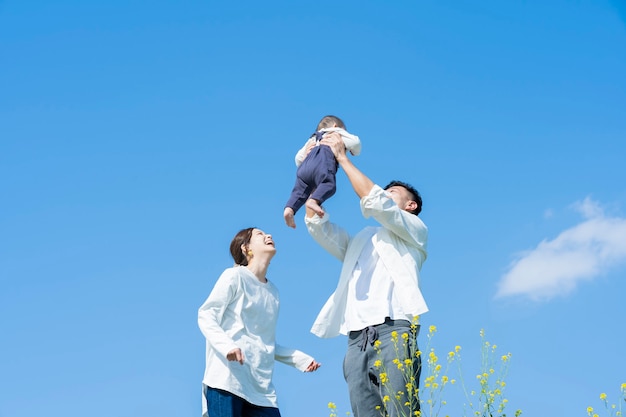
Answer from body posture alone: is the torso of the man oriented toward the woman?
no

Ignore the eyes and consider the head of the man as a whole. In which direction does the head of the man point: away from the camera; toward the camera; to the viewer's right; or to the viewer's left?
to the viewer's left

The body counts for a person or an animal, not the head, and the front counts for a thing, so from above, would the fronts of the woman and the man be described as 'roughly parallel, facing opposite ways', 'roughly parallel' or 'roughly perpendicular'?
roughly perpendicular

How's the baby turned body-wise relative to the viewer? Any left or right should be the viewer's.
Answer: facing away from the viewer and to the right of the viewer

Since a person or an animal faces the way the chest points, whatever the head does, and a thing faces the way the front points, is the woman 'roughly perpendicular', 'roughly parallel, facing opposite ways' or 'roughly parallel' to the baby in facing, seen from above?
roughly perpendicular

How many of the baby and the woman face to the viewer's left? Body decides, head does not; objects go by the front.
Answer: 0

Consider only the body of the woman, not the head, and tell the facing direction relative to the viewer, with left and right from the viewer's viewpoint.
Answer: facing the viewer and to the right of the viewer

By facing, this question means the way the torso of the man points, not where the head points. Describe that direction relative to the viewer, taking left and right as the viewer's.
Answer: facing the viewer and to the left of the viewer

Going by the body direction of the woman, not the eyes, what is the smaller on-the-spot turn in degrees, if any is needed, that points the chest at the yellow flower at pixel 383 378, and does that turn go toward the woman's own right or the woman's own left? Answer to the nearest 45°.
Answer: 0° — they already face it

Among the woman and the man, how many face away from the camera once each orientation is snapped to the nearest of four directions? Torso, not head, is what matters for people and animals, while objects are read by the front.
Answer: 0
